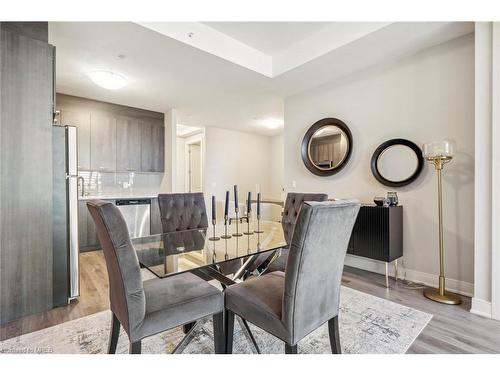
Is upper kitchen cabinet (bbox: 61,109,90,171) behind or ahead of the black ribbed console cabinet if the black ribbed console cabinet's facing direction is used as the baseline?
ahead

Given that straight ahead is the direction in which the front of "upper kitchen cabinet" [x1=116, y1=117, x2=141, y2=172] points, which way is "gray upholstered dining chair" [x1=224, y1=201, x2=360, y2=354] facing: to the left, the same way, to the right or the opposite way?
the opposite way

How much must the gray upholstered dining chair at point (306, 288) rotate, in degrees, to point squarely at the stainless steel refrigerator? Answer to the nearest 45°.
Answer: approximately 45° to its left

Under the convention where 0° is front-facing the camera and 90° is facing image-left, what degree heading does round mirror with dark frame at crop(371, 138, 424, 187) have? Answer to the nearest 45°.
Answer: approximately 0°

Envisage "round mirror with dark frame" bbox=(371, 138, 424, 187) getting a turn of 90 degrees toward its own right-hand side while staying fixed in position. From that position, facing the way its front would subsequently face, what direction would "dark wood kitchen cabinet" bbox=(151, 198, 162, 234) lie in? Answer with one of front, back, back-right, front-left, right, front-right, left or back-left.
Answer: front

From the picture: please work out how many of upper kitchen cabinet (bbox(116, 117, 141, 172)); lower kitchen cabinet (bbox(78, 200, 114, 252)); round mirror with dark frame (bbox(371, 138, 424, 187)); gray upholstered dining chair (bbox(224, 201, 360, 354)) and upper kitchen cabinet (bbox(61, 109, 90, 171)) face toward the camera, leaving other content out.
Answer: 4

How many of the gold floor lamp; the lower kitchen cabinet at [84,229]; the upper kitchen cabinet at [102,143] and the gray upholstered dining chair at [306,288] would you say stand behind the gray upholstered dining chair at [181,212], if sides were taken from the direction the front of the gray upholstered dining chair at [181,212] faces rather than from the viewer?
2

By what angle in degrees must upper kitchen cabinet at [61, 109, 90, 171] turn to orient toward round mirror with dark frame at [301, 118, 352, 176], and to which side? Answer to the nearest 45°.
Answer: approximately 45° to its left

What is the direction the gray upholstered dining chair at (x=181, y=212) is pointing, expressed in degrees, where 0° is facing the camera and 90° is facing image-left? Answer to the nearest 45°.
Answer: approximately 315°

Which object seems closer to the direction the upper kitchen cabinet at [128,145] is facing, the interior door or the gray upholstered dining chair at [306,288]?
the gray upholstered dining chair
